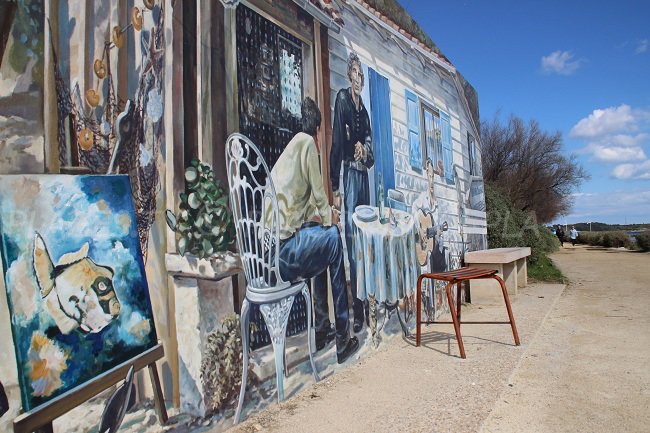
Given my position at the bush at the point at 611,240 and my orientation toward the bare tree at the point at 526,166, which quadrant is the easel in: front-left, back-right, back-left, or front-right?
front-left

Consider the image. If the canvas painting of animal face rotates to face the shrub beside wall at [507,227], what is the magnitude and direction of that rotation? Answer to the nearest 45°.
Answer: approximately 90° to its left

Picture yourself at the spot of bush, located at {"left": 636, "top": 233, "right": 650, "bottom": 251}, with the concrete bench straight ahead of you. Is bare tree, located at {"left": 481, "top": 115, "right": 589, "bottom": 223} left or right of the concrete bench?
right

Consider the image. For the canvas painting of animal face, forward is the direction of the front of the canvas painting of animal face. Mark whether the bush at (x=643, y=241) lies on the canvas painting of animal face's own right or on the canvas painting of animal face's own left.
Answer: on the canvas painting of animal face's own left

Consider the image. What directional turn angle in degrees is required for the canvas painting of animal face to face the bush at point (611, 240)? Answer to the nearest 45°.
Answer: approximately 90° to its left

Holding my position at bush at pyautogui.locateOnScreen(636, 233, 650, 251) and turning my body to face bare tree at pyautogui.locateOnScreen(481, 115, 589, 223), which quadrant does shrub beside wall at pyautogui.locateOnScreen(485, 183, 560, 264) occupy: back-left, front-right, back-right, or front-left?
front-left
